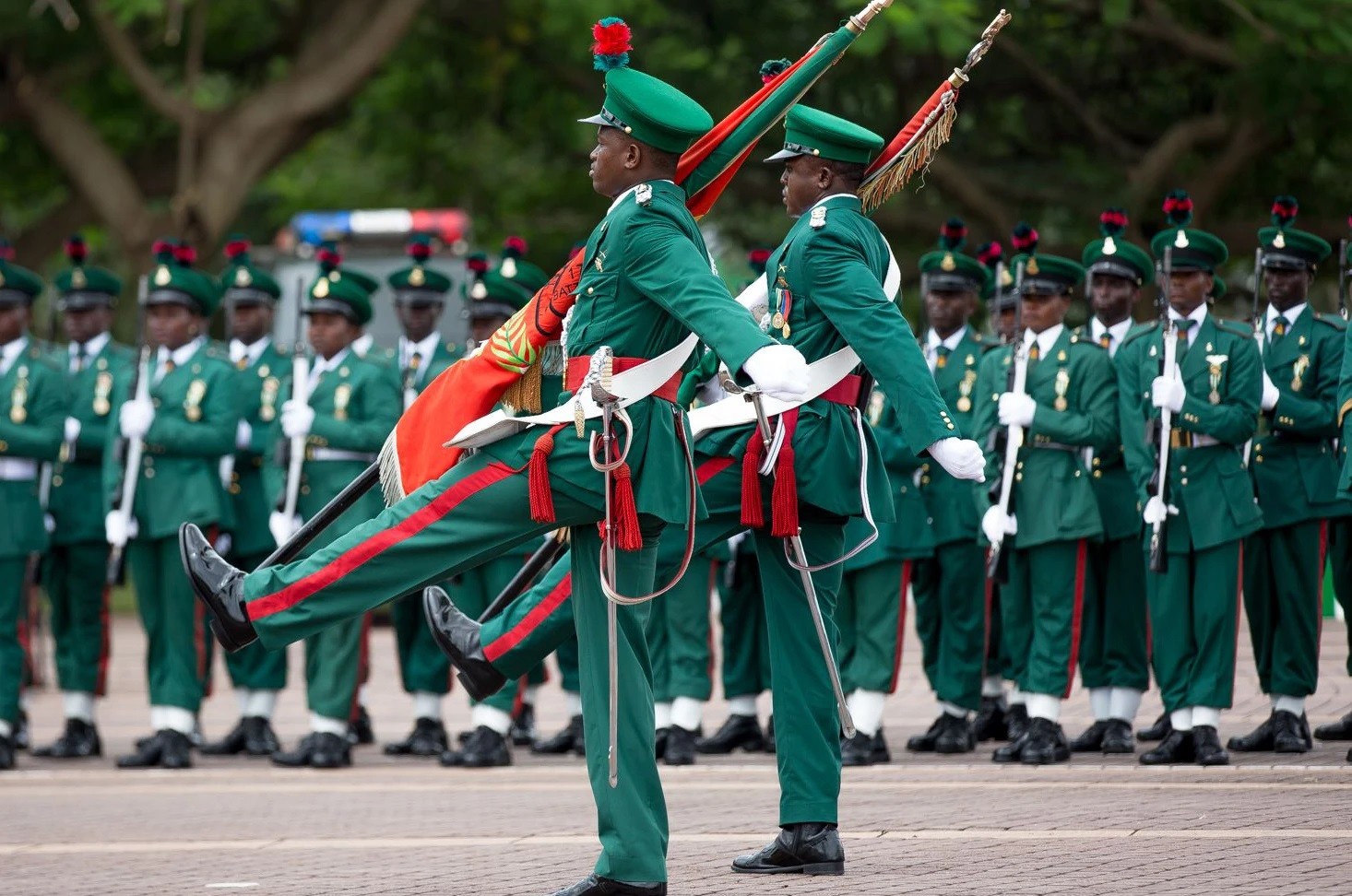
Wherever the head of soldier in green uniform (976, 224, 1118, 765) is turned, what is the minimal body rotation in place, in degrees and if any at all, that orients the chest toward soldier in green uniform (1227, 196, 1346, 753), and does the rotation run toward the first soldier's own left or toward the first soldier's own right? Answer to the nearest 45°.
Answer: approximately 135° to the first soldier's own left

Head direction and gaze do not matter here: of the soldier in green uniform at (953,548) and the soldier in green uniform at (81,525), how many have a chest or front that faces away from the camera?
0

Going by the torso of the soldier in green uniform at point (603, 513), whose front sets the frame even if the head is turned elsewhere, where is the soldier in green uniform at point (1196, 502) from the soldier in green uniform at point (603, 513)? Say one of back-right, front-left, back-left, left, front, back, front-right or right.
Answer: back-right

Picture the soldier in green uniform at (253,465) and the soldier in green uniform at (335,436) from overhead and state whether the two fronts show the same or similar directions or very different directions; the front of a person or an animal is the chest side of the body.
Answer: same or similar directions

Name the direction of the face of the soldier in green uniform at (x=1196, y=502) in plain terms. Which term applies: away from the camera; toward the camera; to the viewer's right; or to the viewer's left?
toward the camera

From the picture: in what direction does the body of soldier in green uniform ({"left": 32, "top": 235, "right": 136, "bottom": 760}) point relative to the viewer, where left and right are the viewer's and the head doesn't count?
facing the viewer and to the left of the viewer

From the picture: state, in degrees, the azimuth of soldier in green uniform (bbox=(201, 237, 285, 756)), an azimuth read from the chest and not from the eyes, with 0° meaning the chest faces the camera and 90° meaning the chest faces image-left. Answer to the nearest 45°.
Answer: approximately 45°

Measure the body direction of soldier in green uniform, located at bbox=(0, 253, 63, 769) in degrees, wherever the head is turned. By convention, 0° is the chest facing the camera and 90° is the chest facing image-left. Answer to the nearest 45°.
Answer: approximately 45°

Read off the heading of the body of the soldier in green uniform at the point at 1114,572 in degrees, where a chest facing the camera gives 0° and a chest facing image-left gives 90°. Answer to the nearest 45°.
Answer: approximately 45°

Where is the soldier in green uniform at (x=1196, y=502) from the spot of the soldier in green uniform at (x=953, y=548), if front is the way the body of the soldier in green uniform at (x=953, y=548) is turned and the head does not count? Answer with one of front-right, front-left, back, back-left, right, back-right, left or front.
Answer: left

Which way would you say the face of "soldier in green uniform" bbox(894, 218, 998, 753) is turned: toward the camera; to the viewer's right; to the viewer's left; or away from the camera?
toward the camera

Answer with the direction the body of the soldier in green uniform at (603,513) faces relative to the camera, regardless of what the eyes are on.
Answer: to the viewer's left

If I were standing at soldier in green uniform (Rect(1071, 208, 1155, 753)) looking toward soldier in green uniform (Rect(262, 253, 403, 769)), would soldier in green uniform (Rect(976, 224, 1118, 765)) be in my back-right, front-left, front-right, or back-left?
front-left

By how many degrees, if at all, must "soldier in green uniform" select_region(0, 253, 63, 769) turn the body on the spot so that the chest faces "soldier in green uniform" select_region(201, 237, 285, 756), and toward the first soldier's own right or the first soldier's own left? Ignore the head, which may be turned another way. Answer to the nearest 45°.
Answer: approximately 135° to the first soldier's own left

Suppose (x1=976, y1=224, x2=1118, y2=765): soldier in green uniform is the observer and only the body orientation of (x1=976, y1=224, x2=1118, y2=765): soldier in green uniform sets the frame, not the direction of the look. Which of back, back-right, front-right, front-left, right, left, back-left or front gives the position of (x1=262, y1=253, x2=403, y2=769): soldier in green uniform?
front-right

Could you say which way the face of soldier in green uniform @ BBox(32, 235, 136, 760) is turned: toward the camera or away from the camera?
toward the camera

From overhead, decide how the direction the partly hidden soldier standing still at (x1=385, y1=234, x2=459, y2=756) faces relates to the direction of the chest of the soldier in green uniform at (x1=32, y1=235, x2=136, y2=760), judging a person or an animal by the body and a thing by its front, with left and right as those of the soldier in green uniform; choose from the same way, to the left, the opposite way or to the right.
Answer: the same way

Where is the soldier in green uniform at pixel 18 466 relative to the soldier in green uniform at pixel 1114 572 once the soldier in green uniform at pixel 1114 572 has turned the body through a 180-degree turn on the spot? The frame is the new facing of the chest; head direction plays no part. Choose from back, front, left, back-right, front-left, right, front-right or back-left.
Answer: back-left

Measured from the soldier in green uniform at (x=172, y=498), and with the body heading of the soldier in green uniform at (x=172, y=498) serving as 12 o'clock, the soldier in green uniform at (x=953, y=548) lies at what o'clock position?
the soldier in green uniform at (x=953, y=548) is roughly at 8 o'clock from the soldier in green uniform at (x=172, y=498).
